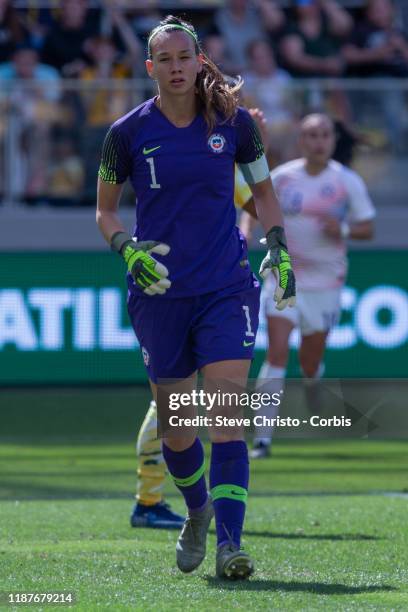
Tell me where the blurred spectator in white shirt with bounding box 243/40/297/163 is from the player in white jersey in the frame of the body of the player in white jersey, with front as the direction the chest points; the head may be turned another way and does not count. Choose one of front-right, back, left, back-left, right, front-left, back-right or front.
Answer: back

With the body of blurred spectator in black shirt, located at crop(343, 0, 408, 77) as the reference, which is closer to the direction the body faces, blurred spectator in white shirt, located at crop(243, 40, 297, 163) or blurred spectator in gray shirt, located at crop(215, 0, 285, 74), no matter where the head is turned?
the blurred spectator in white shirt

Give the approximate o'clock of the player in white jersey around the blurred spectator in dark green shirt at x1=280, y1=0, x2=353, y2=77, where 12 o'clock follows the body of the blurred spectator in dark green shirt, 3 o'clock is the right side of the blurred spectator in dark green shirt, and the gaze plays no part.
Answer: The player in white jersey is roughly at 12 o'clock from the blurred spectator in dark green shirt.

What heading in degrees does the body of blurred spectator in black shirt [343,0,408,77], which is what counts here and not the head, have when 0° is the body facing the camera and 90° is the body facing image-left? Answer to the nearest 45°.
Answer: approximately 0°

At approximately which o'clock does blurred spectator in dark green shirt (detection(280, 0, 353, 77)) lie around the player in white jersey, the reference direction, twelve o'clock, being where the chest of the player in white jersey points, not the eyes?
The blurred spectator in dark green shirt is roughly at 6 o'clock from the player in white jersey.

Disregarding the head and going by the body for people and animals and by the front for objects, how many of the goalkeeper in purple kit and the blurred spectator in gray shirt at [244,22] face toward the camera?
2

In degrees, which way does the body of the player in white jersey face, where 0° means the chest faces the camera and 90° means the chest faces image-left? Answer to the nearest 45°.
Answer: approximately 0°

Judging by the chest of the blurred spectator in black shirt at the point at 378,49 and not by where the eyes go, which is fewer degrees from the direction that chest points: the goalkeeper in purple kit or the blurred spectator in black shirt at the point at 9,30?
the goalkeeper in purple kit

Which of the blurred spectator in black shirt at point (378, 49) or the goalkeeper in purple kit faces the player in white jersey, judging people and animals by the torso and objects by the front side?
the blurred spectator in black shirt
